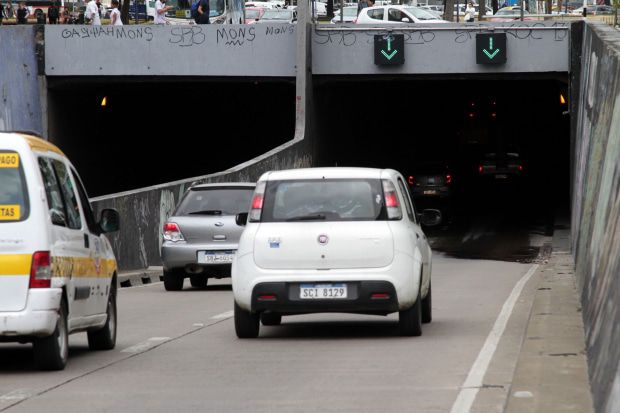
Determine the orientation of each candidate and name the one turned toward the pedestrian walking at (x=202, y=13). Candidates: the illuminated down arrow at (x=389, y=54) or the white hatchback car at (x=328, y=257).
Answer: the white hatchback car

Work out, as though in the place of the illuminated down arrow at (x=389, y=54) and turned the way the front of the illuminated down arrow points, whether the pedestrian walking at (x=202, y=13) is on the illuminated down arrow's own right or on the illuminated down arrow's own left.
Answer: on the illuminated down arrow's own right

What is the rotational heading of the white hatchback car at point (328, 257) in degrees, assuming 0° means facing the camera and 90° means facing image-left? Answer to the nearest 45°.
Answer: approximately 180°

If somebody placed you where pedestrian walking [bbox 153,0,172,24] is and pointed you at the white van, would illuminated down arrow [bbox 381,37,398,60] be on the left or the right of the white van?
left

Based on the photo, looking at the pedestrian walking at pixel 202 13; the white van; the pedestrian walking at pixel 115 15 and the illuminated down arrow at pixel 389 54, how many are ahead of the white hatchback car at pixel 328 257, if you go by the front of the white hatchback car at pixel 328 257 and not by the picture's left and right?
3

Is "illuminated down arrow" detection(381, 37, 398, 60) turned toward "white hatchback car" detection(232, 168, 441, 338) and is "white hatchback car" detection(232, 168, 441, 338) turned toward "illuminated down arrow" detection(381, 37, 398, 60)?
yes

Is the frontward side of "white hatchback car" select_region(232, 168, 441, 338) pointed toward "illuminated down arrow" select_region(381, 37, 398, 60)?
yes
